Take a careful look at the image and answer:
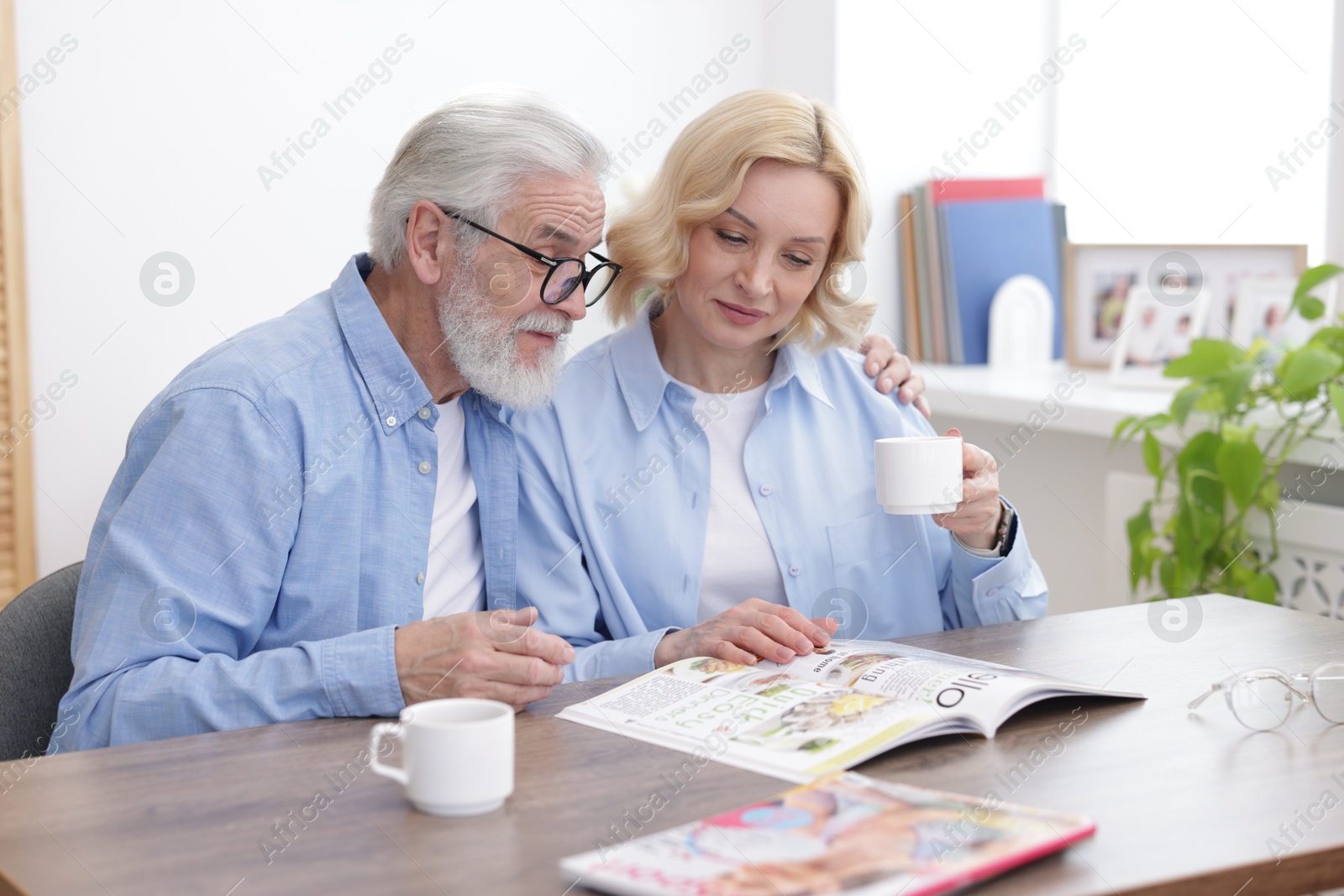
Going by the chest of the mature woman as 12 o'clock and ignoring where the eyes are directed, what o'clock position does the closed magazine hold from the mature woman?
The closed magazine is roughly at 12 o'clock from the mature woman.

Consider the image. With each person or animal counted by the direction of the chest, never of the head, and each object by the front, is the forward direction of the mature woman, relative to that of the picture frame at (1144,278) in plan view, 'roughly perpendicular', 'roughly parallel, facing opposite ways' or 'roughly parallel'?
roughly parallel

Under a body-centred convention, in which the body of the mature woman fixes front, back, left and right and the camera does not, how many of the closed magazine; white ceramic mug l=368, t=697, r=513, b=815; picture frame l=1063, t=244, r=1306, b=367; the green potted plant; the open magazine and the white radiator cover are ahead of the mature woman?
3

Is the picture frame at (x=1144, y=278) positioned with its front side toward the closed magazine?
yes

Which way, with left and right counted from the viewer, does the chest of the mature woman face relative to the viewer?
facing the viewer

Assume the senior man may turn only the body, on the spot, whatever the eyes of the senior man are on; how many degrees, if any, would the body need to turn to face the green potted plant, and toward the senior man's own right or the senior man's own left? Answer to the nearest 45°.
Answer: approximately 90° to the senior man's own left

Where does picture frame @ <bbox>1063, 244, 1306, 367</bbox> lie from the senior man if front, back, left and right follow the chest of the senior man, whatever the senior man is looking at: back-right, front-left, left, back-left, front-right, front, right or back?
left

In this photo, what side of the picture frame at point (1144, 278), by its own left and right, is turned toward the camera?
front

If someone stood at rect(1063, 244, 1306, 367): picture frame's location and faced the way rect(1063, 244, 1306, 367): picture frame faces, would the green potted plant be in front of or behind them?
in front

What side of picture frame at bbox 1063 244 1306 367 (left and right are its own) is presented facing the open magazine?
front

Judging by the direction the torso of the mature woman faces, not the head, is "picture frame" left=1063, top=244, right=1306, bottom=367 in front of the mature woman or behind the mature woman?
behind

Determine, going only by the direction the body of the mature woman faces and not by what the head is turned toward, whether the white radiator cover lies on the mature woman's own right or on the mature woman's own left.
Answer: on the mature woman's own left

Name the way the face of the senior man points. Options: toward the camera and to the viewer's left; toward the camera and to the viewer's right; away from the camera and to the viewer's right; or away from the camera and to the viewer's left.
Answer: toward the camera and to the viewer's right

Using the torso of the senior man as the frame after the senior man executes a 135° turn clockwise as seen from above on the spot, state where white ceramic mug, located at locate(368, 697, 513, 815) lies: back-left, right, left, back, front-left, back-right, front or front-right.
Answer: left

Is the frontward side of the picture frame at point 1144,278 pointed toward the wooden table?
yes
